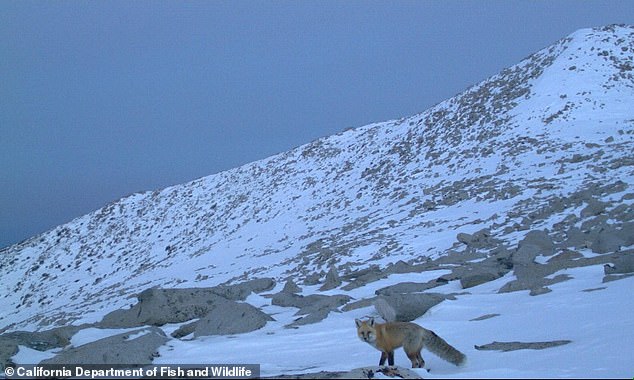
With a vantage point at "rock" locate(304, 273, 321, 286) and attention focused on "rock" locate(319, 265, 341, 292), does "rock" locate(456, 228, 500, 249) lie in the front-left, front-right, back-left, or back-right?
front-left

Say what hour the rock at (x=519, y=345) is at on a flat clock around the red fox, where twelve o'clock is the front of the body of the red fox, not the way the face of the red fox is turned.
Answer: The rock is roughly at 5 o'clock from the red fox.

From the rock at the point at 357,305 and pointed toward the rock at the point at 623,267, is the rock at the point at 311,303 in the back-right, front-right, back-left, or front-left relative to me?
back-left

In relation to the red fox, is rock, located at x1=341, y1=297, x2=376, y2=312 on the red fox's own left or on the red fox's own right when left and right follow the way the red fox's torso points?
on the red fox's own right

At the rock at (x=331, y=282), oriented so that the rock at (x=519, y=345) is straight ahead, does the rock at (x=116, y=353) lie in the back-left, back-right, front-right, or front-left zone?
front-right

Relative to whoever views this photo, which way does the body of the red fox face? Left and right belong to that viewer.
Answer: facing to the left of the viewer

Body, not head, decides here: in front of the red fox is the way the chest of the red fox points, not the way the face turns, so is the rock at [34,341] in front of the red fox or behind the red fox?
in front

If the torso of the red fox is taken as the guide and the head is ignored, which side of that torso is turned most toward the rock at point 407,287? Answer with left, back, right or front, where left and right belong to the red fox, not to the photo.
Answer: right

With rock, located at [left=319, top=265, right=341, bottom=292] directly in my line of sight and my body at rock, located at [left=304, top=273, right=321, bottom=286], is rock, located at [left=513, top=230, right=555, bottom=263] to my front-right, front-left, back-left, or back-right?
front-left

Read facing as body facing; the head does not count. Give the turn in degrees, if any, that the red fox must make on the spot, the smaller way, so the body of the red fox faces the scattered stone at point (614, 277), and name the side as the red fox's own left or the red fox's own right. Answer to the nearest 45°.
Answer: approximately 135° to the red fox's own right

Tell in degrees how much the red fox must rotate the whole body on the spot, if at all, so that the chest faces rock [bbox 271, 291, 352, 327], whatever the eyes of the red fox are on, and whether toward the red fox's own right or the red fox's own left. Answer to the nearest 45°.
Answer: approximately 90° to the red fox's own right

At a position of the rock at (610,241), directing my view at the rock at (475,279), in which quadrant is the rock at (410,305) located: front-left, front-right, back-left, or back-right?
front-left

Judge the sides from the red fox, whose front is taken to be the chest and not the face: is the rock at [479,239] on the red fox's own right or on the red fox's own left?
on the red fox's own right

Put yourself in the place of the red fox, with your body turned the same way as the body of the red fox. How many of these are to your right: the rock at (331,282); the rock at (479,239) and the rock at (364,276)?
3

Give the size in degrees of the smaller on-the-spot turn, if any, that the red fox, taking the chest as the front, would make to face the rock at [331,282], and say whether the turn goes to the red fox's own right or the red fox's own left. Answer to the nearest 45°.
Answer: approximately 90° to the red fox's own right

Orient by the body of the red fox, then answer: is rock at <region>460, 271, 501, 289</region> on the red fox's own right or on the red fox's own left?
on the red fox's own right

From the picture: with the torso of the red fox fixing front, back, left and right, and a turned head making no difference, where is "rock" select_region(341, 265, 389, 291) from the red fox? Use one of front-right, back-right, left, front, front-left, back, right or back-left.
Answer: right
